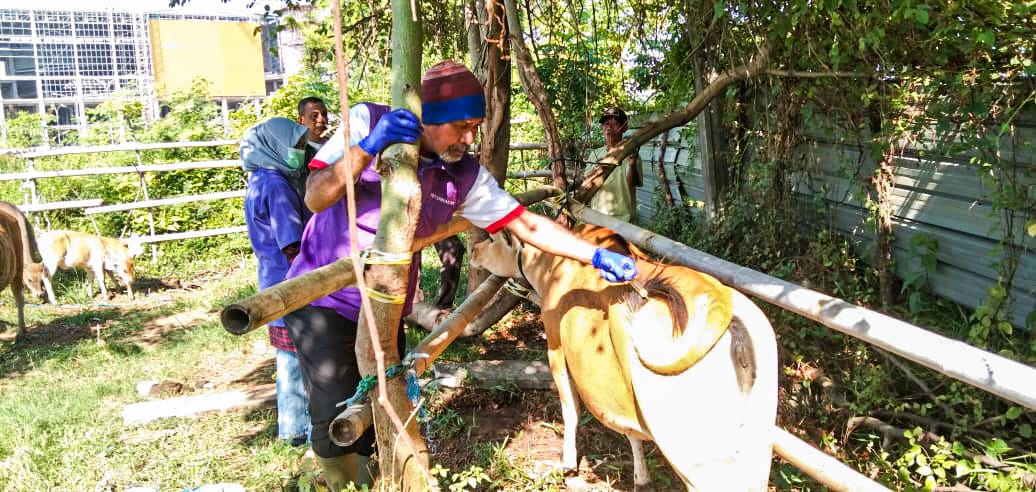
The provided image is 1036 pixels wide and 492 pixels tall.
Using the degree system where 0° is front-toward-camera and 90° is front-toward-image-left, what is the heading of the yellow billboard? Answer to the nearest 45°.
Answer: approximately 0°

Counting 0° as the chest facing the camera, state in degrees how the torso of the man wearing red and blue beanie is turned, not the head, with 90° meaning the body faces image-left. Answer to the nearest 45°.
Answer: approximately 315°

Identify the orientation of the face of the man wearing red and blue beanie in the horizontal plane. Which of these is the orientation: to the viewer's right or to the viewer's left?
to the viewer's right

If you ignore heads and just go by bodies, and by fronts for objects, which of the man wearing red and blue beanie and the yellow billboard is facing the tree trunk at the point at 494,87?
the yellow billboard

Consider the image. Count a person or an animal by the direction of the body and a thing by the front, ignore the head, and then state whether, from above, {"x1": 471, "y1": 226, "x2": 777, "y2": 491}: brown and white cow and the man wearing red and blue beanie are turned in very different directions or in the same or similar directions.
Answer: very different directions

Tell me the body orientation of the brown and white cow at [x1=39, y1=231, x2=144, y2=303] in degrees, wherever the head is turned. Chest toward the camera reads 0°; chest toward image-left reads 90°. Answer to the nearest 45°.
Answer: approximately 270°

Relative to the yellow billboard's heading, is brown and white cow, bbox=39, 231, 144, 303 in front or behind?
in front

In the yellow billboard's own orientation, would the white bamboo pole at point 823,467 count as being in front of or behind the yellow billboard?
in front
